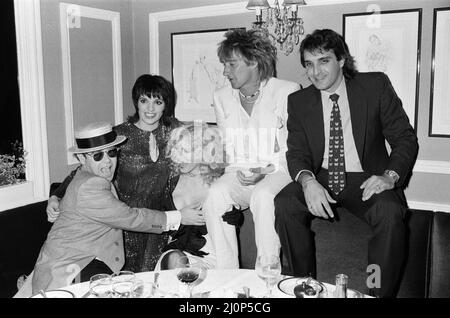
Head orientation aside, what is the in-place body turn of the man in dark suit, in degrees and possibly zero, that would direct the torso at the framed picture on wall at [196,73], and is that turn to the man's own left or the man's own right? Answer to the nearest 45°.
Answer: approximately 135° to the man's own right

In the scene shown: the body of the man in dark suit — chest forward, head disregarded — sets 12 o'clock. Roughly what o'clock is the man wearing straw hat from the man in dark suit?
The man wearing straw hat is roughly at 2 o'clock from the man in dark suit.

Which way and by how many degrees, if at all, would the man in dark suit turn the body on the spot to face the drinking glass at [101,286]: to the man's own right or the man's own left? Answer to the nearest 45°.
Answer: approximately 45° to the man's own right

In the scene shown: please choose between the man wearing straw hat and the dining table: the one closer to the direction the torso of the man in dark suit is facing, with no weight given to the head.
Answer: the dining table

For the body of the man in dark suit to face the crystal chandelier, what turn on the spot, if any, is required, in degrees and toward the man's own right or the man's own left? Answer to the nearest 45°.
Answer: approximately 135° to the man's own right

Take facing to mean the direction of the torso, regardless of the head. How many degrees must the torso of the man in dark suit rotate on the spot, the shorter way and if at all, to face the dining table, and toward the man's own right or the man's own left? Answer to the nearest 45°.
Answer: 0° — they already face it

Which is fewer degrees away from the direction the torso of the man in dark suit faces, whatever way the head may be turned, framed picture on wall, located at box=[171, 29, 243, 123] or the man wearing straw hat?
the man wearing straw hat

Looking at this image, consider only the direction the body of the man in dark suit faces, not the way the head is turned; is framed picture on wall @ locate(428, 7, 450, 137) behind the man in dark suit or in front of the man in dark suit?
behind

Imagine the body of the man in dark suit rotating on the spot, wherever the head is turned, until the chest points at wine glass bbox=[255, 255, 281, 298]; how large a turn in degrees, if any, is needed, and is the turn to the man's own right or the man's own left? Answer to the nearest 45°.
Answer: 0° — they already face it

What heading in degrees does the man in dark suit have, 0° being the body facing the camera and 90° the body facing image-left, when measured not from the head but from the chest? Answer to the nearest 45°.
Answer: approximately 0°
